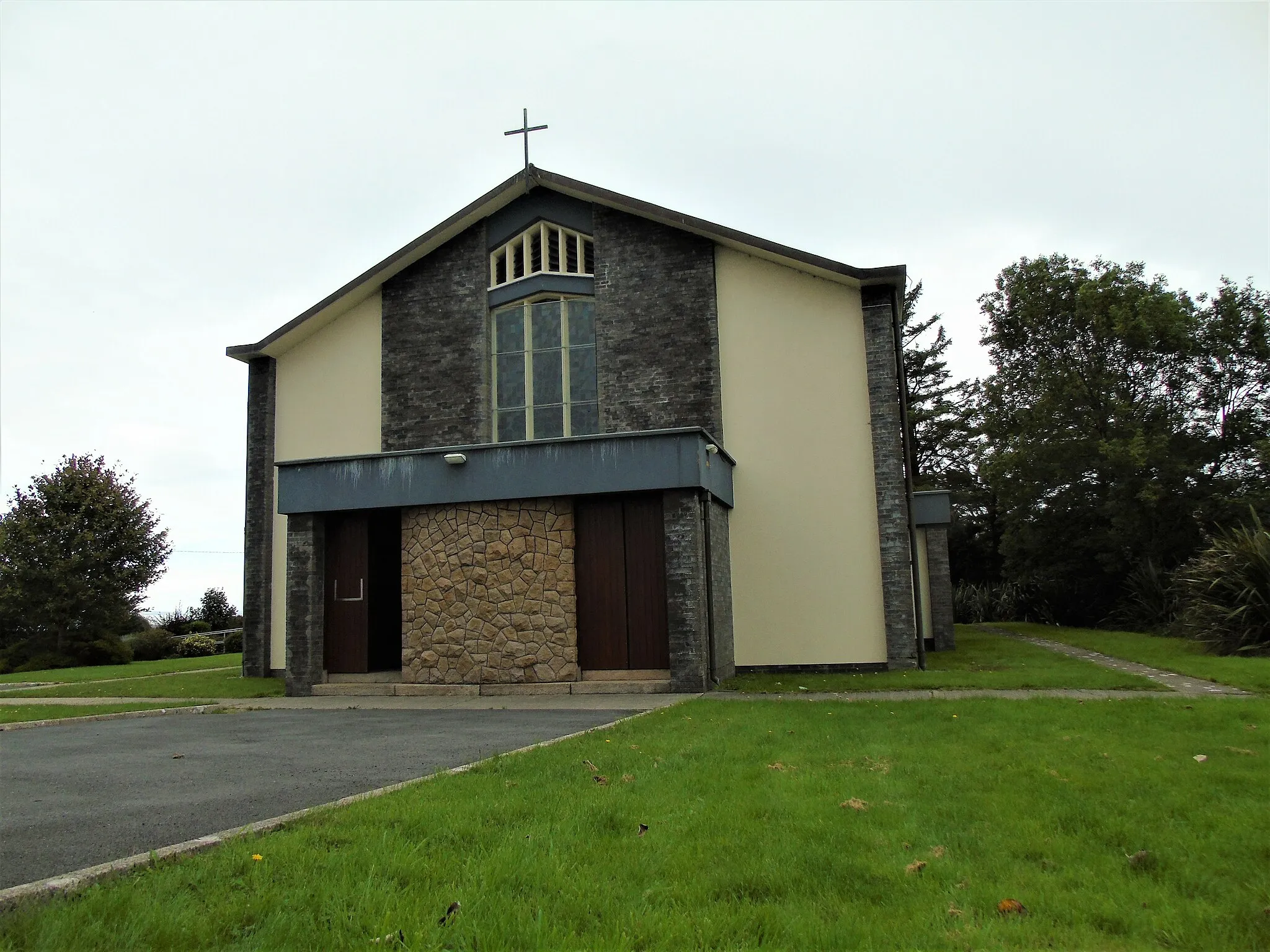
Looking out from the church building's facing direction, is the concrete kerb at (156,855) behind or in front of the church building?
in front

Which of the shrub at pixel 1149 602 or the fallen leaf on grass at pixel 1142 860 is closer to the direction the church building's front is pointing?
the fallen leaf on grass

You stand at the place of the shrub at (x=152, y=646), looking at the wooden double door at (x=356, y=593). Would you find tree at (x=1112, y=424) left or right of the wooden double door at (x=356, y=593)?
left

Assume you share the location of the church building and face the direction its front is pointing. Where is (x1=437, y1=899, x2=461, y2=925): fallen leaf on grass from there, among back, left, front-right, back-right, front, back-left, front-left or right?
front

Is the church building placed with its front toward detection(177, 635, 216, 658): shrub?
no

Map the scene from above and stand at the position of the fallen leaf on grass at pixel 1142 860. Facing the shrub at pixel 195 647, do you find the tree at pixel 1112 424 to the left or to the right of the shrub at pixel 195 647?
right

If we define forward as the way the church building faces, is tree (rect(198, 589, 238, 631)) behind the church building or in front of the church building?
behind

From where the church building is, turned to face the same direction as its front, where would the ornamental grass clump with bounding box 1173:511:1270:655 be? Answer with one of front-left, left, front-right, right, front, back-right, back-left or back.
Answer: left

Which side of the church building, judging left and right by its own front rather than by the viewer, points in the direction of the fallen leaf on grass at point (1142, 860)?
front

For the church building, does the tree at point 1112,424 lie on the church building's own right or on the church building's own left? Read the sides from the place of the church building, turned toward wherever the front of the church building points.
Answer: on the church building's own left

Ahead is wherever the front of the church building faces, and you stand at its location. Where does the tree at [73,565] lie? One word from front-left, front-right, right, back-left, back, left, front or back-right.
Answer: back-right

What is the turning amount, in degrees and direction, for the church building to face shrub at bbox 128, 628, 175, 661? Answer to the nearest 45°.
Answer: approximately 135° to its right

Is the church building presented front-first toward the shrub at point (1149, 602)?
no

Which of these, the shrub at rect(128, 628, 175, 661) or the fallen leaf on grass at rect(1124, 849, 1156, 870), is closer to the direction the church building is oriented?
the fallen leaf on grass

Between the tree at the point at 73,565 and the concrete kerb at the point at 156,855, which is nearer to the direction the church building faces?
the concrete kerb

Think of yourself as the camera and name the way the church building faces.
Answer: facing the viewer

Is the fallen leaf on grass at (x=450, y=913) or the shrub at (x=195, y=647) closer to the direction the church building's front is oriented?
the fallen leaf on grass
